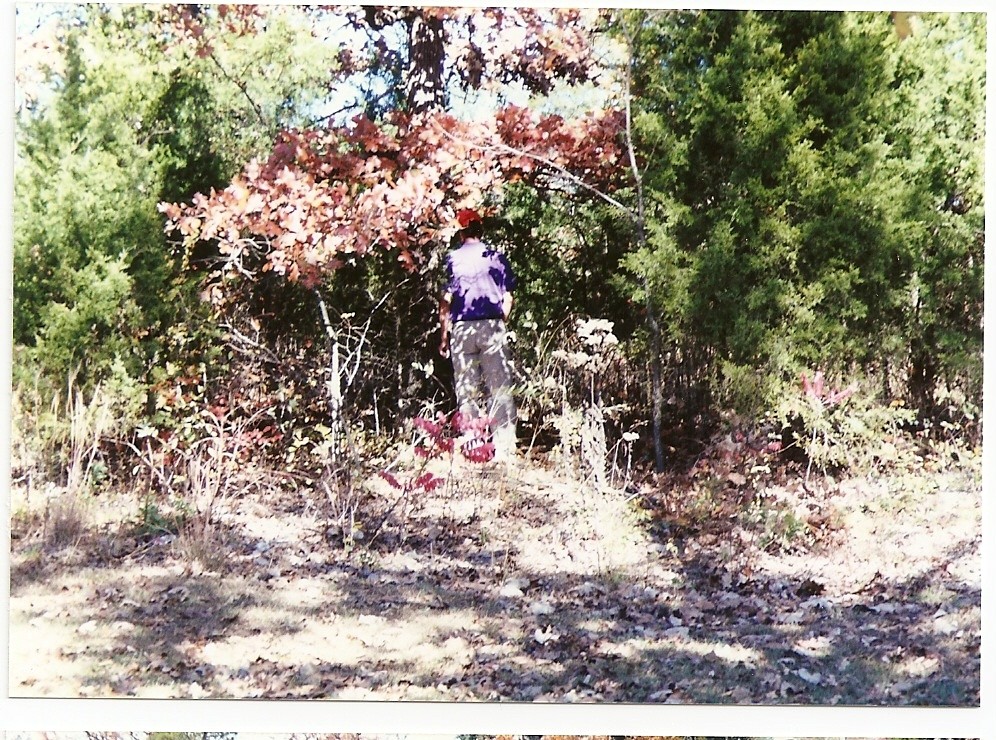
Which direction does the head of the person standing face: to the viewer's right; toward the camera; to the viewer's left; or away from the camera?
away from the camera

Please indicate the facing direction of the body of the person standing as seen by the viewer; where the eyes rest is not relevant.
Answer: away from the camera
